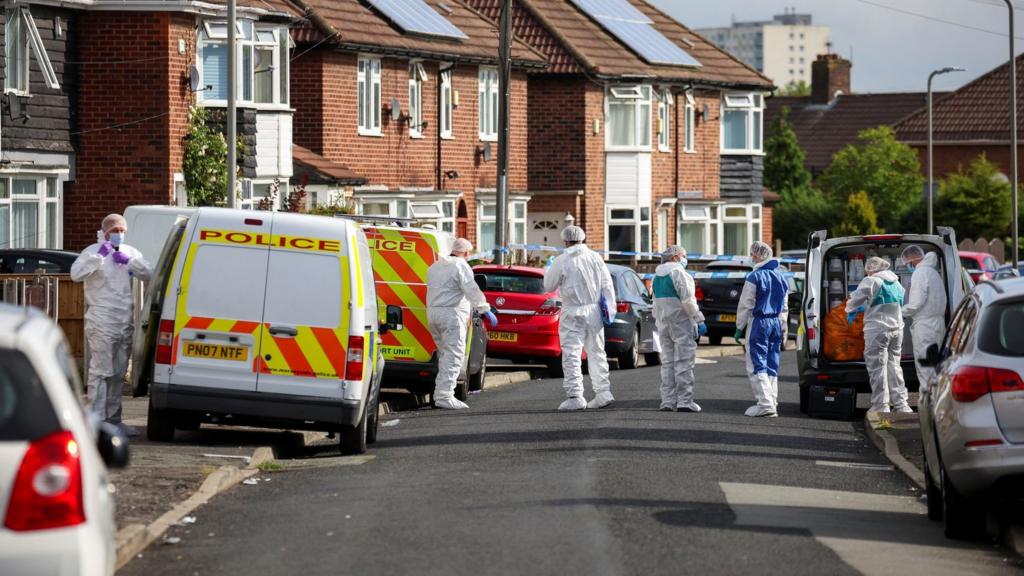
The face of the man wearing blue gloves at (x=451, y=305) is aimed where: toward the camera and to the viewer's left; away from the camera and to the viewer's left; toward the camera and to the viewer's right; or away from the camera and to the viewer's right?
away from the camera and to the viewer's right

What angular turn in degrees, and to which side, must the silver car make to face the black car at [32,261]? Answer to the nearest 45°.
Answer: approximately 45° to its left

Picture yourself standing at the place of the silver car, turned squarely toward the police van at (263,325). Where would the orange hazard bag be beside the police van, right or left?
right

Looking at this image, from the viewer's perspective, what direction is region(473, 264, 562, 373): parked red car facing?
away from the camera

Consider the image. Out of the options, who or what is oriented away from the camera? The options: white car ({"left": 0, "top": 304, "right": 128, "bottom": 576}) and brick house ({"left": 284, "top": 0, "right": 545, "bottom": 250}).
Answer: the white car

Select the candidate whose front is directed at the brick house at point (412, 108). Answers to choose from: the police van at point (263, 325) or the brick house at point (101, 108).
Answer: the police van

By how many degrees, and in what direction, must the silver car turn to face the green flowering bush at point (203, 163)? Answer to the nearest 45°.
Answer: approximately 45° to its left

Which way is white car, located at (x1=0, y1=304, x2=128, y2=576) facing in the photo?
away from the camera

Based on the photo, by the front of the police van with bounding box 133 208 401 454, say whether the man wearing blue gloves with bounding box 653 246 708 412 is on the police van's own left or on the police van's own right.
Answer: on the police van's own right

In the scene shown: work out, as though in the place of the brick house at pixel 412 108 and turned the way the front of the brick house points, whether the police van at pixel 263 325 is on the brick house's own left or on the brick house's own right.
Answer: on the brick house's own right
